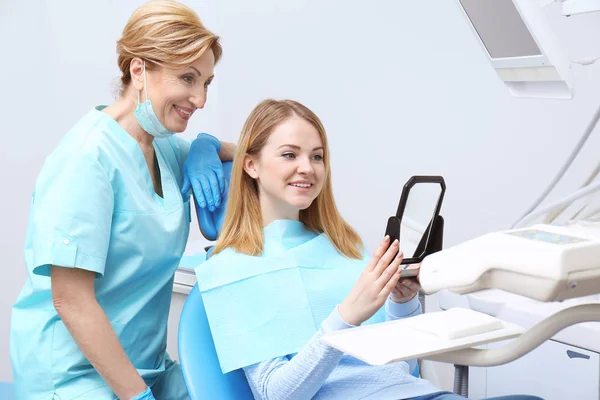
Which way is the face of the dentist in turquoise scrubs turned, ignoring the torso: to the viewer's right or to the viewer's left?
to the viewer's right

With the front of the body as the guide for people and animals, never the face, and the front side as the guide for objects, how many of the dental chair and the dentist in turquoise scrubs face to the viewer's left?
0

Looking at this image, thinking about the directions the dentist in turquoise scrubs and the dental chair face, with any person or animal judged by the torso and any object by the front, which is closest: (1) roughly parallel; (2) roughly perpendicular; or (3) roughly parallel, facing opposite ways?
roughly parallel

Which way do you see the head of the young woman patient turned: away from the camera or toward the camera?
toward the camera

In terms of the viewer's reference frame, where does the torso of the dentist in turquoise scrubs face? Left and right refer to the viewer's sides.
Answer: facing the viewer and to the right of the viewer

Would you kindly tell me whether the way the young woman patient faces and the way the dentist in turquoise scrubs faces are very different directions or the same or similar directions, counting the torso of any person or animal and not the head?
same or similar directions

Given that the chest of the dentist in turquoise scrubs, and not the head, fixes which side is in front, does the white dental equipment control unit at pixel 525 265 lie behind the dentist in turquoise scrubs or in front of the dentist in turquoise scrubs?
in front
